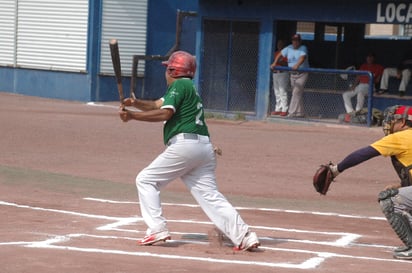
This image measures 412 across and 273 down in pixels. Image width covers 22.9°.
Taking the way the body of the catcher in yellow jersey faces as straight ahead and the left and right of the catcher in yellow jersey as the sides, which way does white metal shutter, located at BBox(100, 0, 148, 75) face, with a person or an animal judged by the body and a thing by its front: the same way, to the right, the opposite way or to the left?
to the left

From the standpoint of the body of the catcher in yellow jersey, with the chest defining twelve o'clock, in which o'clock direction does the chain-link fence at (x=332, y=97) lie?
The chain-link fence is roughly at 3 o'clock from the catcher in yellow jersey.

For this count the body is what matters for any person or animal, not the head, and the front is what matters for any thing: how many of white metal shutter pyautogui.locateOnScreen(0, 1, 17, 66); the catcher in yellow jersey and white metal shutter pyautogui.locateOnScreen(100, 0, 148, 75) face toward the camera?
2

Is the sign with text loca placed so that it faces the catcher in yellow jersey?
yes

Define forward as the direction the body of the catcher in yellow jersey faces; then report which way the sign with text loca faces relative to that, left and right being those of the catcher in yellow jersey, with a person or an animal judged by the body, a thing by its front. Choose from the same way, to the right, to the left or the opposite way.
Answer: to the left

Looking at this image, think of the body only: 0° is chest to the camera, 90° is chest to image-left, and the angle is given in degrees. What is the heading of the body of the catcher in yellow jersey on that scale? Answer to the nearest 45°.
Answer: approximately 90°
